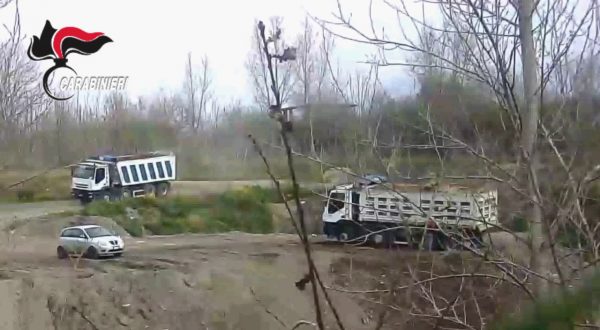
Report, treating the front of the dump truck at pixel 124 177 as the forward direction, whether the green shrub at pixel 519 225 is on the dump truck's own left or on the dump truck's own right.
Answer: on the dump truck's own left
